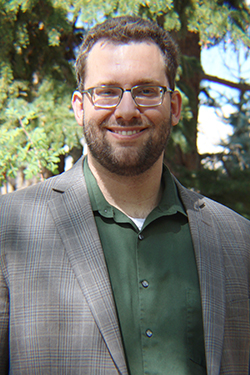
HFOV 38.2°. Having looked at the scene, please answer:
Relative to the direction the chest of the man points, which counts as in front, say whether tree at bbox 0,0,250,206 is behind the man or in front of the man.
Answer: behind

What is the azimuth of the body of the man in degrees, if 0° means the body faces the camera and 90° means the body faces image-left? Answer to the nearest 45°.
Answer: approximately 0°
